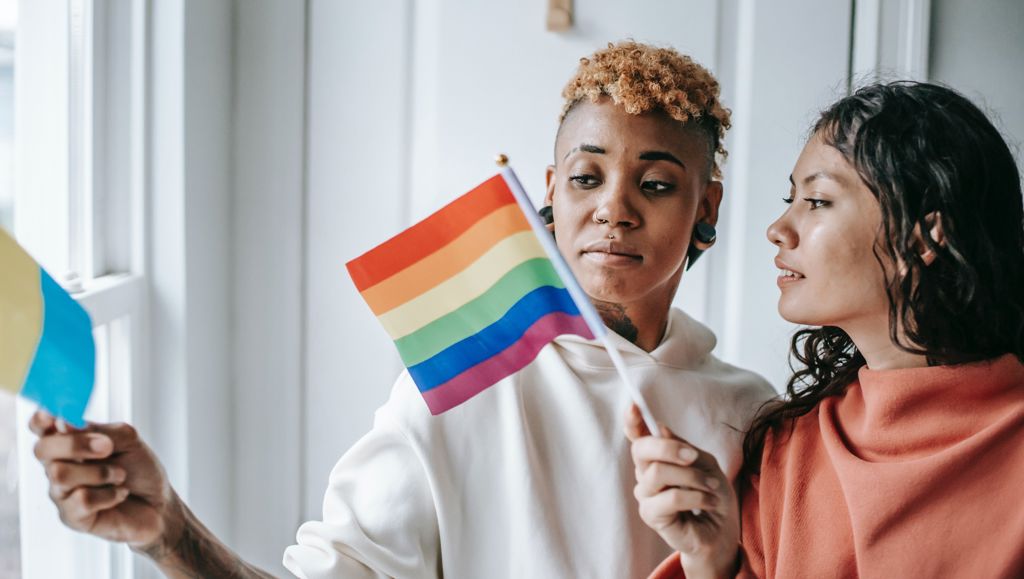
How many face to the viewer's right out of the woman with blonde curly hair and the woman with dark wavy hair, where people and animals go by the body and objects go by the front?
0

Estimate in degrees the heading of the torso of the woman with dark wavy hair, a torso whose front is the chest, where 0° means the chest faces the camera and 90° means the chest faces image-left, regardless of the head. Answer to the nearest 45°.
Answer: approximately 45°

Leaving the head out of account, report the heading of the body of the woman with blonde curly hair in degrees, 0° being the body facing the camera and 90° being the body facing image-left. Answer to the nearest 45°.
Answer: approximately 0°
